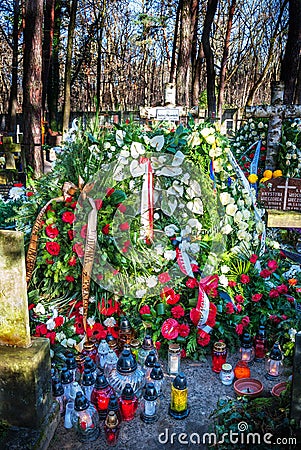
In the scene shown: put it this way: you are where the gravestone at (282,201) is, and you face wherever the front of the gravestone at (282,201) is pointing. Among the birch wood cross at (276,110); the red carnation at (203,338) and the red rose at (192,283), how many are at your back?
1

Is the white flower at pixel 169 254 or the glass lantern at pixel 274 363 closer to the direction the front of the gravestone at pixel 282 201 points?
the glass lantern

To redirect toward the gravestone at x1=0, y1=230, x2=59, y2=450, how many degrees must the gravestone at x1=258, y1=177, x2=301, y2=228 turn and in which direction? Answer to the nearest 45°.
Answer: approximately 45° to its right

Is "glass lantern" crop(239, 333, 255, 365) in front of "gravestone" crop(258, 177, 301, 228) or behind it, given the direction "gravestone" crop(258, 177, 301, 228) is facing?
in front

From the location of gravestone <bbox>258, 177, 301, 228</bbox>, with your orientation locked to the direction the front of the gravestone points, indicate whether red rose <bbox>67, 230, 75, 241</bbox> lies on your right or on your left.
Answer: on your right

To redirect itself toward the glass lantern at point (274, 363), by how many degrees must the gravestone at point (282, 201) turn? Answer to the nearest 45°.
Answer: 0° — it already faces it

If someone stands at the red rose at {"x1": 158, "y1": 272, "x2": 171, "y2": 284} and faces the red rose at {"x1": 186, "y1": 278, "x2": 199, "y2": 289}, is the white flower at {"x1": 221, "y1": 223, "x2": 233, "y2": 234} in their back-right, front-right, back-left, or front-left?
front-left

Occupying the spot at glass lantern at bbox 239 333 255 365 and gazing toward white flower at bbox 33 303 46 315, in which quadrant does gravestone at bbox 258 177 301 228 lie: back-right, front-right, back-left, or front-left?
back-right

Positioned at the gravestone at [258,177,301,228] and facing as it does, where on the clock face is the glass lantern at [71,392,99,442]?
The glass lantern is roughly at 1 o'clock from the gravestone.

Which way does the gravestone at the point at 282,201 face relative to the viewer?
toward the camera

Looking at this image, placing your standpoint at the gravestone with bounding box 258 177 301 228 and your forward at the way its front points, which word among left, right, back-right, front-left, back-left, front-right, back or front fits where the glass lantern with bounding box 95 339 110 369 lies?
front-right

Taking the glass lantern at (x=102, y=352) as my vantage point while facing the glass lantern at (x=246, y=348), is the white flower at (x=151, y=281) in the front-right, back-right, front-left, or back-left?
front-left

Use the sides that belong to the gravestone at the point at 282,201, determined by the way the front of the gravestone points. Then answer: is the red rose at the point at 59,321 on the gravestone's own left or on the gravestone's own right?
on the gravestone's own right

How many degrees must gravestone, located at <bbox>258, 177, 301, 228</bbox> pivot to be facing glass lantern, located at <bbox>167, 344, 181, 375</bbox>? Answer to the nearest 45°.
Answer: approximately 45° to its right

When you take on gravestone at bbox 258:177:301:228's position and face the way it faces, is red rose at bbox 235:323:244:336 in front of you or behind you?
in front

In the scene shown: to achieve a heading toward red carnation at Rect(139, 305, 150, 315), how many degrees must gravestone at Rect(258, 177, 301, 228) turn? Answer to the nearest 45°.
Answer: approximately 45° to its right

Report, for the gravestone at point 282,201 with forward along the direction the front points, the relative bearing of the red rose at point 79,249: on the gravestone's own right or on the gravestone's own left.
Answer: on the gravestone's own right
